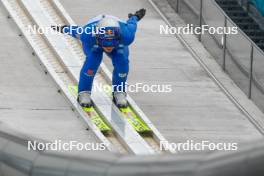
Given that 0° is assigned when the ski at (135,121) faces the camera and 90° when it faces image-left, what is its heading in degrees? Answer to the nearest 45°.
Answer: approximately 315°

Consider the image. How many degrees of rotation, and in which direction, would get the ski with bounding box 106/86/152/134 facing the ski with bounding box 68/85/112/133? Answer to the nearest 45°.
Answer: approximately 135° to its right
